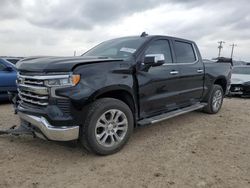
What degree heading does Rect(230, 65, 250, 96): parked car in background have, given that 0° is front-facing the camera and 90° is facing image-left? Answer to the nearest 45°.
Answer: approximately 0°

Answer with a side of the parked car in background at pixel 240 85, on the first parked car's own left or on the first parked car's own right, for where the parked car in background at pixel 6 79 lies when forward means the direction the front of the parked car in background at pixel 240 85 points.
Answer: on the first parked car's own right

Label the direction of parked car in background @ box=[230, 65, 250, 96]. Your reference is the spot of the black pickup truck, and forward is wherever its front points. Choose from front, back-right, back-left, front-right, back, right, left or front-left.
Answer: back

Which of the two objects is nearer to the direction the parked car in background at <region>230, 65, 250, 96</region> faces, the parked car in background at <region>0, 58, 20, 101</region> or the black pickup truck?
the black pickup truck

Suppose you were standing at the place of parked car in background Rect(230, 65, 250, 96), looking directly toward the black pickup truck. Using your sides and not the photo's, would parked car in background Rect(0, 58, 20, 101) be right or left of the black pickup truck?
right

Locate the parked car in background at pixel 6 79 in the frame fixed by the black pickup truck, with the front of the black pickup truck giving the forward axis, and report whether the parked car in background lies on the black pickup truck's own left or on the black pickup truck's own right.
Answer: on the black pickup truck's own right
